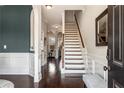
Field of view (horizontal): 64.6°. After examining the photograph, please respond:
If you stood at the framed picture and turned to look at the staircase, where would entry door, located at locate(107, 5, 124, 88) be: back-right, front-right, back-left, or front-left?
back-left

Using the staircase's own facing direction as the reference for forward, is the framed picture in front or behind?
in front

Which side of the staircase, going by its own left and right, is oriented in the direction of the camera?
front

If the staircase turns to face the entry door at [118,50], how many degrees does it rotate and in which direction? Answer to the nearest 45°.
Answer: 0° — it already faces it
